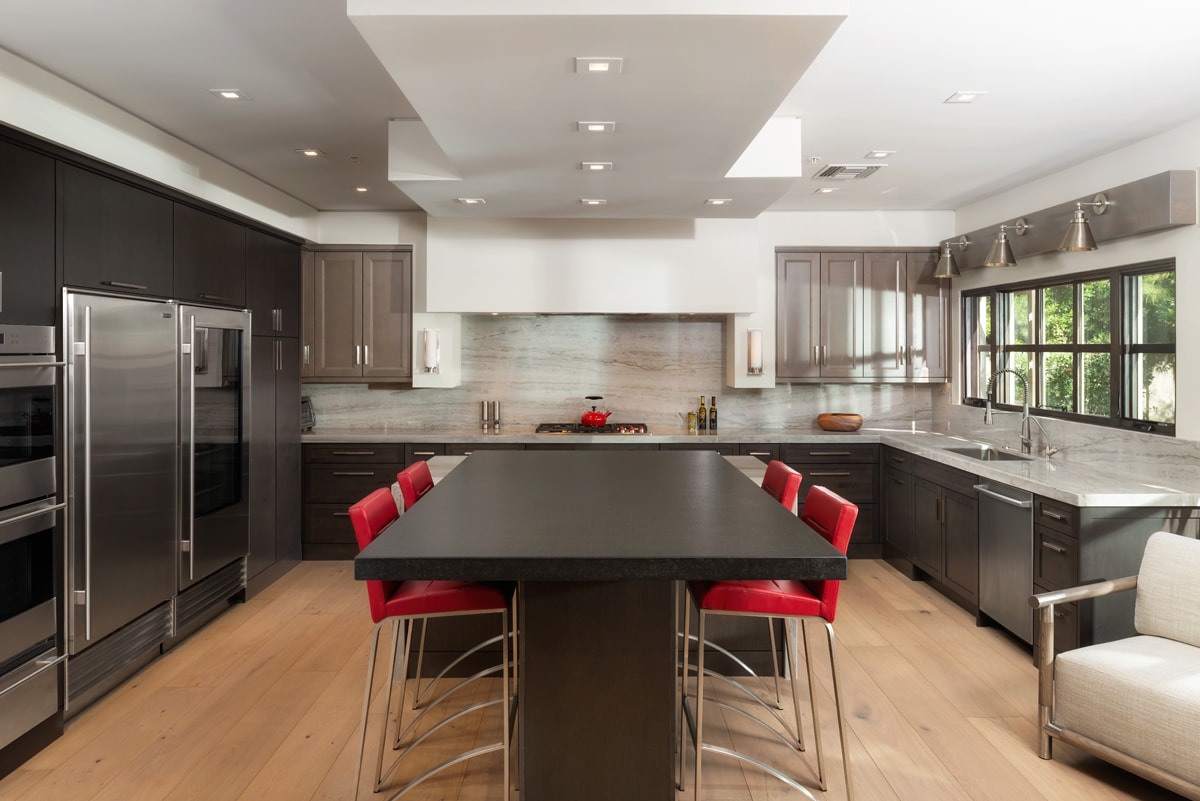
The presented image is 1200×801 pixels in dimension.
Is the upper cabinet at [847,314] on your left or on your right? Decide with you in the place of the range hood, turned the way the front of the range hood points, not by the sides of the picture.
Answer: on your left

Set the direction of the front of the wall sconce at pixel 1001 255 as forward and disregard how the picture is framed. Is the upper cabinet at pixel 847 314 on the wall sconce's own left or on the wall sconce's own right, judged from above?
on the wall sconce's own right

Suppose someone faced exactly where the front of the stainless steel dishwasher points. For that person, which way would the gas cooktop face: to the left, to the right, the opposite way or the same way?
to the left

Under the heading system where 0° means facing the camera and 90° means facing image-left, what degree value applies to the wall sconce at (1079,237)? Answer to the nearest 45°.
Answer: approximately 45°

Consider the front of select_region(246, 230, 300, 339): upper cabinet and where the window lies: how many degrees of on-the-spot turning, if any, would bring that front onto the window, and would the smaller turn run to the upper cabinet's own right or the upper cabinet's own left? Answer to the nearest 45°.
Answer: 0° — it already faces it

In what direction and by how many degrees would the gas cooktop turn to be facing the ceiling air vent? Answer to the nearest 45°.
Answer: approximately 45° to its left

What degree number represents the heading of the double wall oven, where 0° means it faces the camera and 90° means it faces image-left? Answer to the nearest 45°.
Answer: approximately 315°

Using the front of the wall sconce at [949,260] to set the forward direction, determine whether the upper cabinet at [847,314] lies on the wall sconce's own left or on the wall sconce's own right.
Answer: on the wall sconce's own right

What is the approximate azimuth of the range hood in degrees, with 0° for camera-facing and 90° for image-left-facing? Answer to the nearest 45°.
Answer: approximately 0°

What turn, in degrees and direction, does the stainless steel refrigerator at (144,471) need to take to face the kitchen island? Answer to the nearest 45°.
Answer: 0° — it already faces it

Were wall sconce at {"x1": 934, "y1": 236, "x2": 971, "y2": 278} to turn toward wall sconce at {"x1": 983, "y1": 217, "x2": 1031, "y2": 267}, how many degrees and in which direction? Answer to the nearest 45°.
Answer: approximately 45° to its left

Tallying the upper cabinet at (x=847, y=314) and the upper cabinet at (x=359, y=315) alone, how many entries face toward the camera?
2
